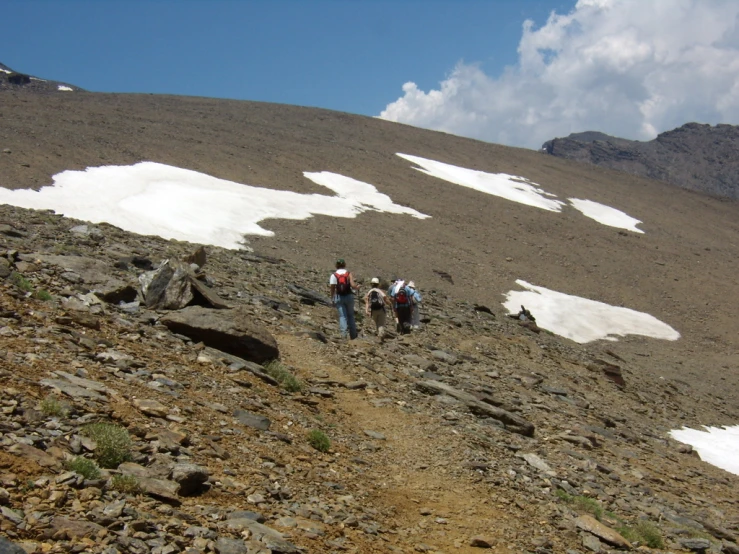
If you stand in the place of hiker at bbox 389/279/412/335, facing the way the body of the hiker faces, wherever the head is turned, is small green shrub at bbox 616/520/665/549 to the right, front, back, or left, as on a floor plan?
back

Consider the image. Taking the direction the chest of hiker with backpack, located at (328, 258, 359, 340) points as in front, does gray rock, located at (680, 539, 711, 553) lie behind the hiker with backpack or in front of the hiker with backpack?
behind

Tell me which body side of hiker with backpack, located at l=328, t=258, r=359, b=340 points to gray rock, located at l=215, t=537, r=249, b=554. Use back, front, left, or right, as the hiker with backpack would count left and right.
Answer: back

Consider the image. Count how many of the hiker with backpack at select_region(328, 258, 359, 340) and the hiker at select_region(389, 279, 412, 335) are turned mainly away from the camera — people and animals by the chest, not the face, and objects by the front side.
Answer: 2

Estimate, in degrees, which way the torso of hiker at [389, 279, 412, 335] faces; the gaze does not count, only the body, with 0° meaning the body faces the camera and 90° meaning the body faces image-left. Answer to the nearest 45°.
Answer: approximately 180°

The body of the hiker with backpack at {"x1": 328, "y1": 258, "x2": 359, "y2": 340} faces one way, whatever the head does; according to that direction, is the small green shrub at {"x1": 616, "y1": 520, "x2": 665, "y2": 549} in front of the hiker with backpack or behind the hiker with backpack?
behind

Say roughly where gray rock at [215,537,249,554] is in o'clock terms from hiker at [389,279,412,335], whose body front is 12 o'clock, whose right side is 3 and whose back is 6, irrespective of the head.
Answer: The gray rock is roughly at 6 o'clock from the hiker.

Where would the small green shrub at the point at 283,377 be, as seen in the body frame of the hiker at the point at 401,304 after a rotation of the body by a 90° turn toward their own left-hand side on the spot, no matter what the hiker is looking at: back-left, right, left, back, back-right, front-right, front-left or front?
left

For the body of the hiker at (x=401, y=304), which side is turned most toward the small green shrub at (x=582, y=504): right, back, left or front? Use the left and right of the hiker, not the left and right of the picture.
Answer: back

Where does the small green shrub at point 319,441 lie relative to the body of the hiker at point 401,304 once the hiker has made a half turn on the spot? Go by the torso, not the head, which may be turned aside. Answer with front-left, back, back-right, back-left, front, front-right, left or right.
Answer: front

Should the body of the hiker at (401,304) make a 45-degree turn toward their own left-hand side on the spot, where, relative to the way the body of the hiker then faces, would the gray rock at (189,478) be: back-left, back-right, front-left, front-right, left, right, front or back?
back-left

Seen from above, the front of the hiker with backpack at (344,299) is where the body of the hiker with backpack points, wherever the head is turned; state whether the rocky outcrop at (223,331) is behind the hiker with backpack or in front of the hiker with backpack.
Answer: behind

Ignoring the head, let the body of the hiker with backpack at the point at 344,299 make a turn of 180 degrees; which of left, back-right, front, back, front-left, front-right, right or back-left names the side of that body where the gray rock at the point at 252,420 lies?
front

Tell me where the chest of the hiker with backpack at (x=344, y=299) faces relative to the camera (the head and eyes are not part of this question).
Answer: away from the camera

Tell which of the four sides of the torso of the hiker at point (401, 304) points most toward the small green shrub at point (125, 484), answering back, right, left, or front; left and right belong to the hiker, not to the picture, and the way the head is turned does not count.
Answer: back
